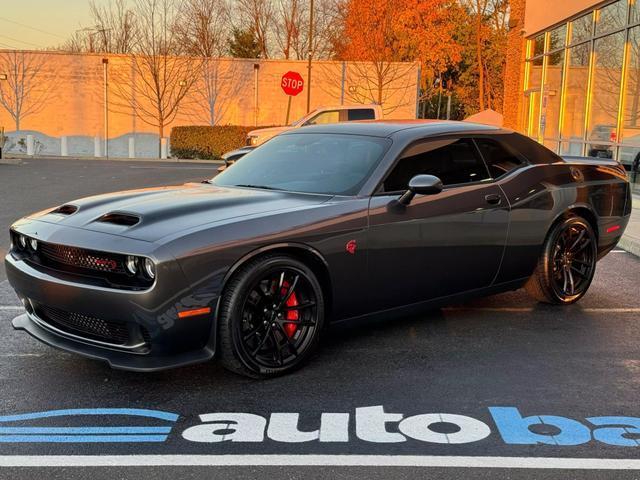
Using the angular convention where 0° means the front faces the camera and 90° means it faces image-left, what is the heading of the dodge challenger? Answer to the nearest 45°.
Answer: approximately 45°

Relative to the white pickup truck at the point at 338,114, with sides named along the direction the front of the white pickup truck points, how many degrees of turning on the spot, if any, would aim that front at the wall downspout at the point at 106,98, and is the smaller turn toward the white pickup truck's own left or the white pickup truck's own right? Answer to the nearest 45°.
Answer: approximately 45° to the white pickup truck's own right

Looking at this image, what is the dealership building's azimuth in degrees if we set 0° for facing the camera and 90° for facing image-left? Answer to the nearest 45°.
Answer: approximately 45°

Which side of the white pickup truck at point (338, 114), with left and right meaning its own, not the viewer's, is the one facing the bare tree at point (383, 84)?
right

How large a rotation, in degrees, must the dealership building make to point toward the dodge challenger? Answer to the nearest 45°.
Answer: approximately 45° to its left

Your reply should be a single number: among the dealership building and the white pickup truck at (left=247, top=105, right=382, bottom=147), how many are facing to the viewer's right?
0

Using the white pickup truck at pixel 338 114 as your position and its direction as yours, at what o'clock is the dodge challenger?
The dodge challenger is roughly at 9 o'clock from the white pickup truck.

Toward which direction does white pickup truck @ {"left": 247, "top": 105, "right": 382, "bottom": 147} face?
to the viewer's left

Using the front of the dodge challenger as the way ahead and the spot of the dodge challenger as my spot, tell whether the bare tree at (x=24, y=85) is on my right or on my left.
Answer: on my right

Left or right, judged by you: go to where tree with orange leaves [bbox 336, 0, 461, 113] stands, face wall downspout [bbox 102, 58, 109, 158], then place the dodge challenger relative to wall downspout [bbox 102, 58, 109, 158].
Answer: left

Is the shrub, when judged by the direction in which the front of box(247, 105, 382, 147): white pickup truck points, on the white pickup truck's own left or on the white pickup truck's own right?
on the white pickup truck's own right

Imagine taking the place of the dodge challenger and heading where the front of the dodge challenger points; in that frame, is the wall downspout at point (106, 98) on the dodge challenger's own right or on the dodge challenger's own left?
on the dodge challenger's own right

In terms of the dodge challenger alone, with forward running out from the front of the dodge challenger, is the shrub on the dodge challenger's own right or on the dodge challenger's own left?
on the dodge challenger's own right

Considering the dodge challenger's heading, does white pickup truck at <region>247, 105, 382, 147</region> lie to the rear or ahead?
to the rear
